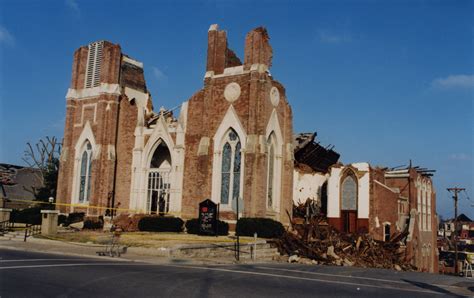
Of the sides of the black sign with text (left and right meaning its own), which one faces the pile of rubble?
left

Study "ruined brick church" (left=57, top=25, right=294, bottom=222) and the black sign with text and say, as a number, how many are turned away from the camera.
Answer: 0

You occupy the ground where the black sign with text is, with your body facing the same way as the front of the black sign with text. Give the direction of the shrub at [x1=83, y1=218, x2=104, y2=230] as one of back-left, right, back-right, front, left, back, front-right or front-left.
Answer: back-right

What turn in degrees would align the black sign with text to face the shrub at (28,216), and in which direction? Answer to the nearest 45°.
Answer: approximately 135° to its right

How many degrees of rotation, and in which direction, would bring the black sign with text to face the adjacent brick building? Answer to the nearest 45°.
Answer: approximately 135° to its left

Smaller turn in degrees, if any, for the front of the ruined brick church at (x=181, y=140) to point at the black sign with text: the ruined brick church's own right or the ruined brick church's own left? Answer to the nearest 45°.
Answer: approximately 45° to the ruined brick church's own left

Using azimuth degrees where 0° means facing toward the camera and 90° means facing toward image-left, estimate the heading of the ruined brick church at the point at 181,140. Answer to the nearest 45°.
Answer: approximately 45°

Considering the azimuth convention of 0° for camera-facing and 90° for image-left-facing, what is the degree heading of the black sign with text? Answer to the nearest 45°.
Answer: approximately 0°

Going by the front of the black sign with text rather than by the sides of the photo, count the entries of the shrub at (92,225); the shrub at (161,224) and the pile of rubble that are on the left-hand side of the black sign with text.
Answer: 1

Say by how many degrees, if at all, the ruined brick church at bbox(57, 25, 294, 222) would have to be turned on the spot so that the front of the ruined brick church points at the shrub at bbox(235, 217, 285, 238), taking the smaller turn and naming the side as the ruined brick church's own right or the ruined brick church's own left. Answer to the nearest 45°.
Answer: approximately 90° to the ruined brick church's own left

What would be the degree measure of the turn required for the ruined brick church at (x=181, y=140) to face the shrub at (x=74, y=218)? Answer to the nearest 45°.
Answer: approximately 45° to its right
